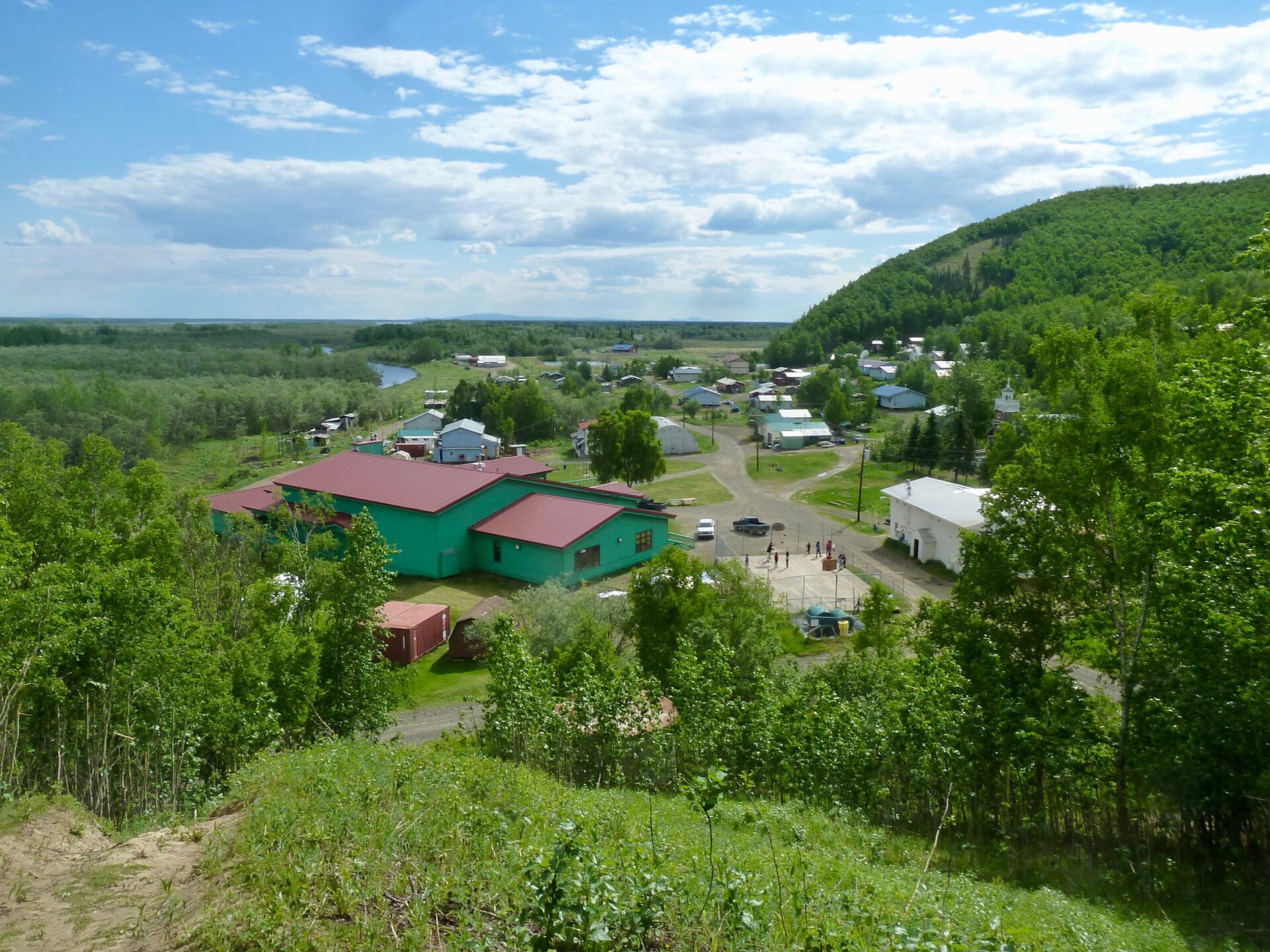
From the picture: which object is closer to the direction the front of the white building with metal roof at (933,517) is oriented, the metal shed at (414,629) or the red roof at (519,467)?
the metal shed

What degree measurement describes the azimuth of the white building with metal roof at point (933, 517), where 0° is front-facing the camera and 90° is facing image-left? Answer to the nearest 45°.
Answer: approximately 45°

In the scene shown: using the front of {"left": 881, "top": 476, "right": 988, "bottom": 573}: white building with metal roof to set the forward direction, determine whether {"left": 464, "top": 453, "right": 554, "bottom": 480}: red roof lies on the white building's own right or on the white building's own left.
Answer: on the white building's own right

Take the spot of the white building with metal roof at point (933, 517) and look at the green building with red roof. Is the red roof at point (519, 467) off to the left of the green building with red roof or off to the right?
right

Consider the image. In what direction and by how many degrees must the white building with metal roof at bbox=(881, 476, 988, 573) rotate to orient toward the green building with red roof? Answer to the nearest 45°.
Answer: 0° — it already faces it

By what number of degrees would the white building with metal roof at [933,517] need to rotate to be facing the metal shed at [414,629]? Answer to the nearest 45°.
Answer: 0° — it already faces it
